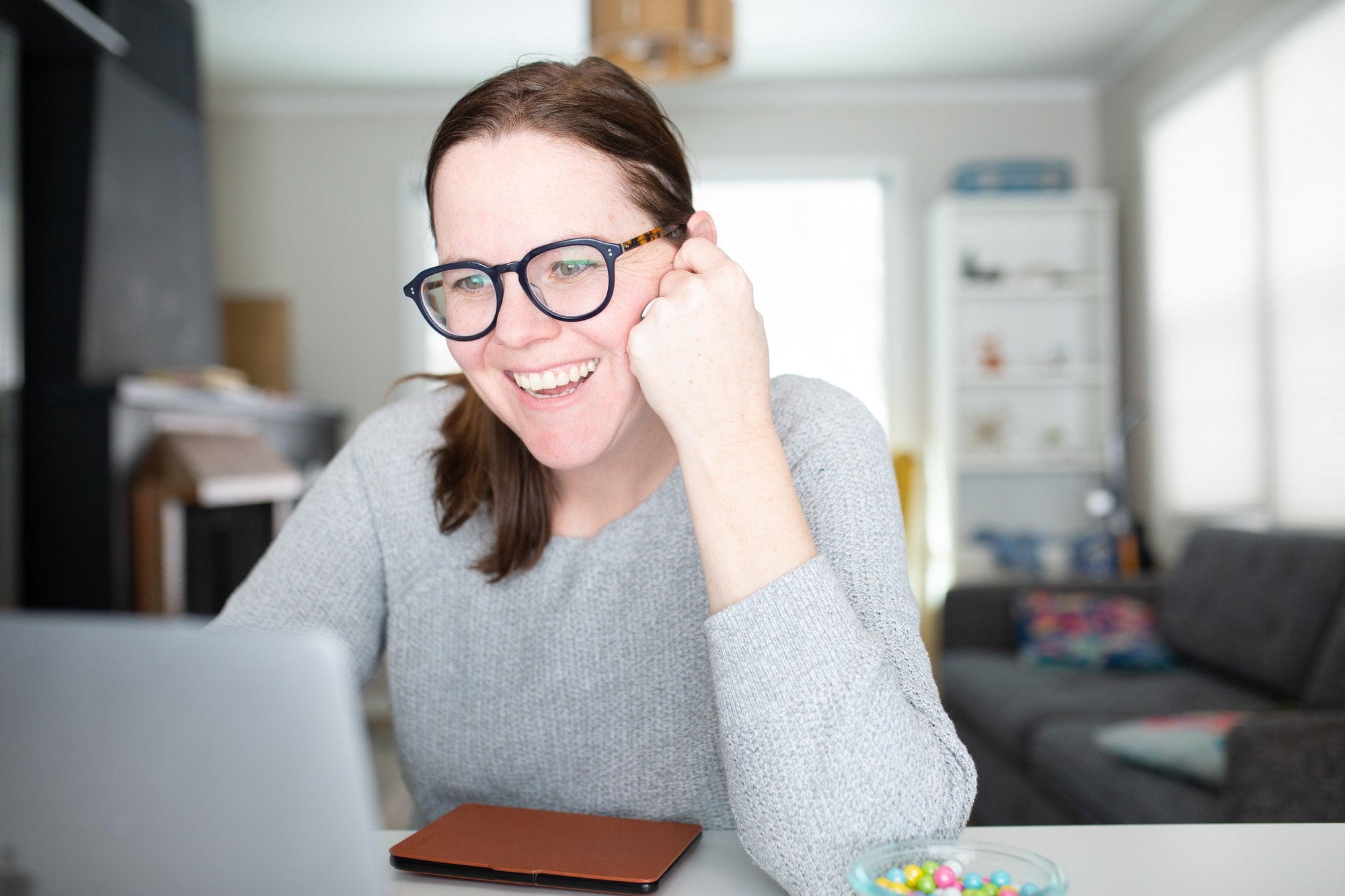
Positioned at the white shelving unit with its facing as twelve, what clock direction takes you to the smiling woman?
The smiling woman is roughly at 12 o'clock from the white shelving unit.

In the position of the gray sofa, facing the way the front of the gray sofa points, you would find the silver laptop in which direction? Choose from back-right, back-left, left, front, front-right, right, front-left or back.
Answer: front-left

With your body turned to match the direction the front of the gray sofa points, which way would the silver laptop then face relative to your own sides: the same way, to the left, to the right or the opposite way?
to the right

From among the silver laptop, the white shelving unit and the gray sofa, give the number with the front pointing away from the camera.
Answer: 1

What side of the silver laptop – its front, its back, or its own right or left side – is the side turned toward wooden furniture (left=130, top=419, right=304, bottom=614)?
front

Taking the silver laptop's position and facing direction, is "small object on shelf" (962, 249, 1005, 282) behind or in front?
in front

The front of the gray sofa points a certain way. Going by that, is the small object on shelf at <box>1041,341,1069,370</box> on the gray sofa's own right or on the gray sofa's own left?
on the gray sofa's own right

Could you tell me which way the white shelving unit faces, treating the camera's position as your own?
facing the viewer

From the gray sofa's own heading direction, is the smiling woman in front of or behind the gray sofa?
in front

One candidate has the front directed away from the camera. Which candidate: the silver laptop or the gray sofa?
the silver laptop

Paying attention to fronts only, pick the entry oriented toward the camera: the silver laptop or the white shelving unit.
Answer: the white shelving unit

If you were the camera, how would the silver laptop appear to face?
facing away from the viewer

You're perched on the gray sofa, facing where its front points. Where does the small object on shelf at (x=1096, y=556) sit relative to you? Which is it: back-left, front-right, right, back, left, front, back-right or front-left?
back-right

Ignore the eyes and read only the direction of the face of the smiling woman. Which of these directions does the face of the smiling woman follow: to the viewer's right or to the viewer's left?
to the viewer's left
